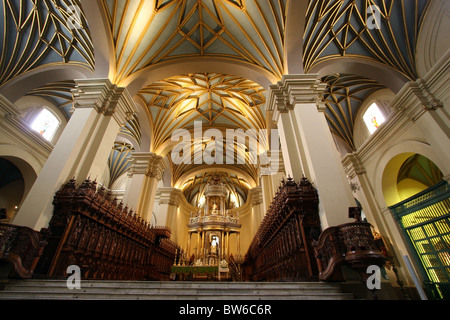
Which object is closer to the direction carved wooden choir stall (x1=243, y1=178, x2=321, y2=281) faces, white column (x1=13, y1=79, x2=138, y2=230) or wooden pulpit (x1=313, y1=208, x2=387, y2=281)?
the white column

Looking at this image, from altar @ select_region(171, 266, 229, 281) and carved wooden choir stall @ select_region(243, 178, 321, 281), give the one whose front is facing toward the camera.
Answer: the altar

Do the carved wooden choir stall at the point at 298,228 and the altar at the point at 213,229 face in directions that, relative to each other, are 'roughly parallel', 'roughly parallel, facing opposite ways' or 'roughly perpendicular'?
roughly perpendicular

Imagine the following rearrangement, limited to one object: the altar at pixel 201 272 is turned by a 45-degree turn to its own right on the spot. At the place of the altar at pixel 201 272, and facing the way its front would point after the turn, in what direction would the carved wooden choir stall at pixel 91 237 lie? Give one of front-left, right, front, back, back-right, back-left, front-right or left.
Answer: front

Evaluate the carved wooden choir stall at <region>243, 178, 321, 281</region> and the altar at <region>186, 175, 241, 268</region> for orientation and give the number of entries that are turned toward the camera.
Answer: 1

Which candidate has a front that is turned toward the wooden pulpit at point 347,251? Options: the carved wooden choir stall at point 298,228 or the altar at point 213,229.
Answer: the altar

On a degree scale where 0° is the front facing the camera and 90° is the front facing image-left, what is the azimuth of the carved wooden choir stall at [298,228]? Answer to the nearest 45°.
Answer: approximately 90°

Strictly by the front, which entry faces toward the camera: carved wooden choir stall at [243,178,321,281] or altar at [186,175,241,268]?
the altar

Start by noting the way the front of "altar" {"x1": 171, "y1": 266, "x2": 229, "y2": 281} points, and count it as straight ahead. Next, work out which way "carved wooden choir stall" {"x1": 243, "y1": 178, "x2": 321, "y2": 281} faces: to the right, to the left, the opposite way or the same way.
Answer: to the right

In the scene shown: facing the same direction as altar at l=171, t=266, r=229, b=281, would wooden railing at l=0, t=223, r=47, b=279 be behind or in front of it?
in front

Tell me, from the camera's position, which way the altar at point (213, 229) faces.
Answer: facing the viewer

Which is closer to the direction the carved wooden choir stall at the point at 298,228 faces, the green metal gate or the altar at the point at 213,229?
the altar

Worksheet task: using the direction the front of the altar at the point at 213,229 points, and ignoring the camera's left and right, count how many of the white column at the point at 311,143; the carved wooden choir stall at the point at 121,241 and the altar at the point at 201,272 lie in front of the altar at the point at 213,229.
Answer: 3

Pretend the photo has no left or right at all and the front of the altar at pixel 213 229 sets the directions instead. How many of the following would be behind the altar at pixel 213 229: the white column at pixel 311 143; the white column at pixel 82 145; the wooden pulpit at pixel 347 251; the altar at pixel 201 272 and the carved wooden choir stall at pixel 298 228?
0

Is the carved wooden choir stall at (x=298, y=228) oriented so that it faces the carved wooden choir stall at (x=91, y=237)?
yes

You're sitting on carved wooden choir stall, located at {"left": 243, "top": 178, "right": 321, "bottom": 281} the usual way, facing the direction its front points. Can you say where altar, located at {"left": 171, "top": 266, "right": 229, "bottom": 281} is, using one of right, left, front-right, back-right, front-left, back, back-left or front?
front-right

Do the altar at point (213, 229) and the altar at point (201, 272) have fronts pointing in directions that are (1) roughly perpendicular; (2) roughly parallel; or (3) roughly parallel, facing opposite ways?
roughly parallel

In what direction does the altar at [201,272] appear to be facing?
toward the camera

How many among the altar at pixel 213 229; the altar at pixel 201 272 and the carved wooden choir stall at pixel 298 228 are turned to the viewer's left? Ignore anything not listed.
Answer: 1
